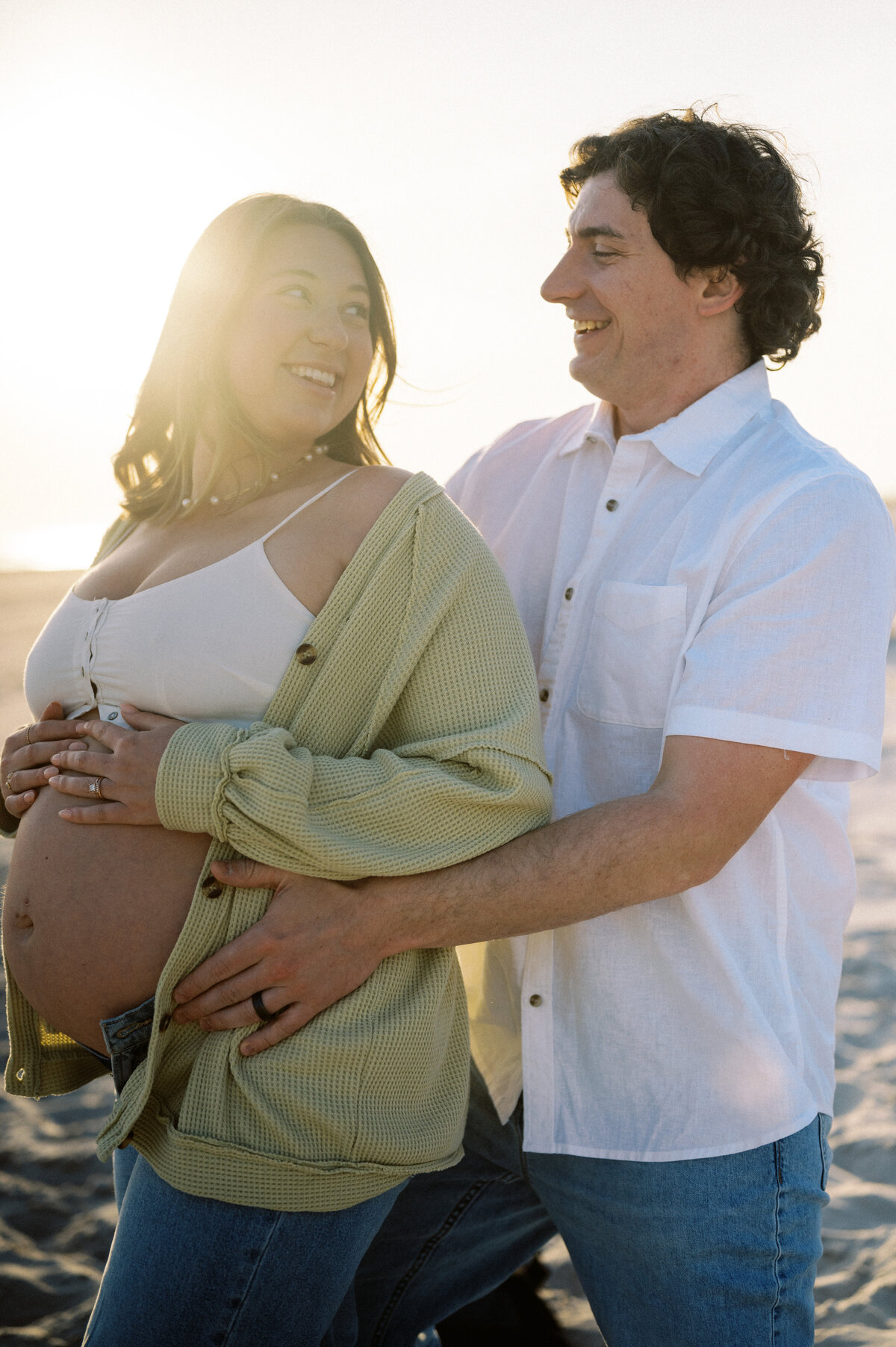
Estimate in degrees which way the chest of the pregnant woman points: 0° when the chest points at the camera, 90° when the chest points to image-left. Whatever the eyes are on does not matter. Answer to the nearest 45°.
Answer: approximately 45°

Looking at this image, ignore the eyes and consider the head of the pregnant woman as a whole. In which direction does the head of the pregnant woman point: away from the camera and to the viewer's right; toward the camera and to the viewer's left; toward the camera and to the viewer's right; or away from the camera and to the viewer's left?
toward the camera and to the viewer's right

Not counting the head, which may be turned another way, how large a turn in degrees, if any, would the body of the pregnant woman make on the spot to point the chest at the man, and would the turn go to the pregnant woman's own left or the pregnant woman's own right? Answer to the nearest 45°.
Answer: approximately 135° to the pregnant woman's own left

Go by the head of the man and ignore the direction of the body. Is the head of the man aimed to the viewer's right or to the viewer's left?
to the viewer's left

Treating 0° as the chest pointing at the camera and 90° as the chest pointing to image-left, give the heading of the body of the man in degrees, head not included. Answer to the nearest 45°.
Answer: approximately 45°
